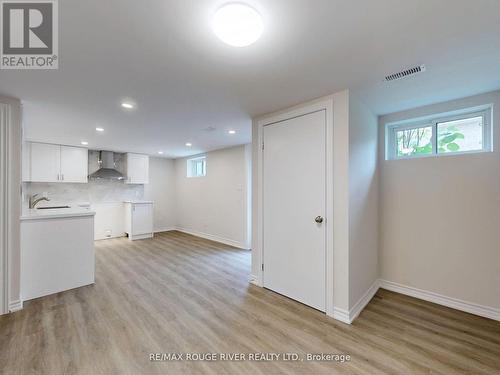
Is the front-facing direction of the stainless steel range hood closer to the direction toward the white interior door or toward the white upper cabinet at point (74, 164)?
the white interior door

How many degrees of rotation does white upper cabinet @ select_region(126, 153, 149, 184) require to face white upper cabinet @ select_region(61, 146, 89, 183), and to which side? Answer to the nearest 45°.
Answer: approximately 90° to its right

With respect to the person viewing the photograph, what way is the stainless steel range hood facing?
facing the viewer

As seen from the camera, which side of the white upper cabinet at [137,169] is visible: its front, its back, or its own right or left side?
front

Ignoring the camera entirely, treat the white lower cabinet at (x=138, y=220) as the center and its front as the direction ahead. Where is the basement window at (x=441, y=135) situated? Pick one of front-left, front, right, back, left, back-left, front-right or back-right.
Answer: front-left

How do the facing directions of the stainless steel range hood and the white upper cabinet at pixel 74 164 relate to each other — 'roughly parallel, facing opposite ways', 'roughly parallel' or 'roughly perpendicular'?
roughly parallel

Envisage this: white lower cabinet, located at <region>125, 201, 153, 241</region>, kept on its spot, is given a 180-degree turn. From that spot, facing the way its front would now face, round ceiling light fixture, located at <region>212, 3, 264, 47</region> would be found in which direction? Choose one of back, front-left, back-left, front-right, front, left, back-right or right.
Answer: back

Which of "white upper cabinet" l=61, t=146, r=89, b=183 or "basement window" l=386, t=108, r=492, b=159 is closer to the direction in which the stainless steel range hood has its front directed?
the basement window

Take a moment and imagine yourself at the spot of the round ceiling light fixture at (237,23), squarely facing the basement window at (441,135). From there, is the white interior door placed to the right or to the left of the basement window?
left

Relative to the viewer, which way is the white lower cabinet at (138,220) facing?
toward the camera

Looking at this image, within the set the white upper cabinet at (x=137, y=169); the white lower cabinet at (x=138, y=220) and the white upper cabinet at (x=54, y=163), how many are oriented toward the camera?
3

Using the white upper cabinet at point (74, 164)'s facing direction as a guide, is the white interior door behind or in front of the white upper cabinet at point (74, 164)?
in front

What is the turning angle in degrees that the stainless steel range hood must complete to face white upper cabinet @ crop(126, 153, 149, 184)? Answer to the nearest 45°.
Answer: approximately 90° to its left

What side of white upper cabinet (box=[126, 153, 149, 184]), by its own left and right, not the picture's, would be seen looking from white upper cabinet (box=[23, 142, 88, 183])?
right
